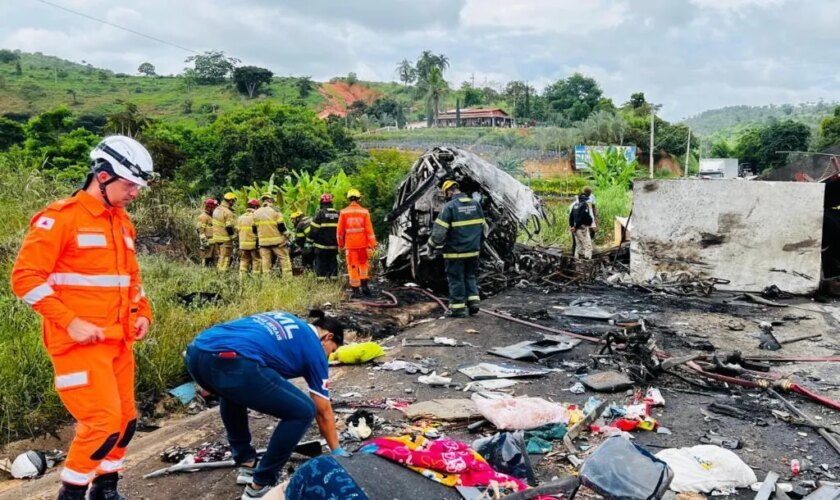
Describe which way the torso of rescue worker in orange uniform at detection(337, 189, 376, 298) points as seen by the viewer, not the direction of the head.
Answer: away from the camera

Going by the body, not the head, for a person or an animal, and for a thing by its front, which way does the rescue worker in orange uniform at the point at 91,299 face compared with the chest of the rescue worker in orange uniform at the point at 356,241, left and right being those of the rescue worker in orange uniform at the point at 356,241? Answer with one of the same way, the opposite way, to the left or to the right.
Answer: to the right

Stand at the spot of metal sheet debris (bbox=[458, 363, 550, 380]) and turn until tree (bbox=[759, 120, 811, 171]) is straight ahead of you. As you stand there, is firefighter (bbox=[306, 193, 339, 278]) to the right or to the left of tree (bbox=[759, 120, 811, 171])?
left

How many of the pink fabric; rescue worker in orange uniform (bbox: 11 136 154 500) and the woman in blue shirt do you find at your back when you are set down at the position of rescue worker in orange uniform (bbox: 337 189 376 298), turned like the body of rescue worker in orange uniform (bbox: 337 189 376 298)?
3

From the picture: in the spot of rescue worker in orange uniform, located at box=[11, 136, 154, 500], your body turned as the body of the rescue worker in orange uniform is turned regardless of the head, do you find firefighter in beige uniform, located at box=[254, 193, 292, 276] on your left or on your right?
on your left

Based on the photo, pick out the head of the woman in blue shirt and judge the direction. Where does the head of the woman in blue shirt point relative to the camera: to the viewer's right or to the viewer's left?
to the viewer's right

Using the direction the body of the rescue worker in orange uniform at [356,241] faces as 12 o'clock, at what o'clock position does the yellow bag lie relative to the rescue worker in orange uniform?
The yellow bag is roughly at 6 o'clock from the rescue worker in orange uniform.

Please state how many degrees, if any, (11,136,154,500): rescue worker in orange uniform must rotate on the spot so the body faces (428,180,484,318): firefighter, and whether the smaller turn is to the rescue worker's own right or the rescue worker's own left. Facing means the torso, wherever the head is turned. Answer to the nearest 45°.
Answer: approximately 90° to the rescue worker's own left

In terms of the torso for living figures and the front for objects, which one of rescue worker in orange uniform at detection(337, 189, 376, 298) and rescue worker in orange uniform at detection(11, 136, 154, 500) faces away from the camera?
rescue worker in orange uniform at detection(337, 189, 376, 298)

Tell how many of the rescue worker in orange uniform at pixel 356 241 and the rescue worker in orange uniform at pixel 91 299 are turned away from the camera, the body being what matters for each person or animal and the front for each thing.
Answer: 1
